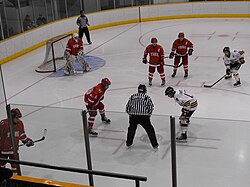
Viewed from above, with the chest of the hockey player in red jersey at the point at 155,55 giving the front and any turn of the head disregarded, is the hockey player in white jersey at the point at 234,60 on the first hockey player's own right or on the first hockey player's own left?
on the first hockey player's own left

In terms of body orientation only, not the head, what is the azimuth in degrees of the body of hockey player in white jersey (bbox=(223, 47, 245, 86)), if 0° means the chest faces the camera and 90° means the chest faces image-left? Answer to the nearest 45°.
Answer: approximately 45°

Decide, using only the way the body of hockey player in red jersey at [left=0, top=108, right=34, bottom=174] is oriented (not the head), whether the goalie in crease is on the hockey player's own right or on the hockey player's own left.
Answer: on the hockey player's own left

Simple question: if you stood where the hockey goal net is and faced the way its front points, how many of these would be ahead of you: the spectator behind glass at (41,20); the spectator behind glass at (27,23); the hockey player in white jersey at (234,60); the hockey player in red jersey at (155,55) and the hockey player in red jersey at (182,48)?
3

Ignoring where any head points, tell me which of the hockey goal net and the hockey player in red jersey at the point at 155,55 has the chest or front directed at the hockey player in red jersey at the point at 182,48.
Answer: the hockey goal net

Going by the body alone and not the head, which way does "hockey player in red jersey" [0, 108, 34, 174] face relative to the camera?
to the viewer's right

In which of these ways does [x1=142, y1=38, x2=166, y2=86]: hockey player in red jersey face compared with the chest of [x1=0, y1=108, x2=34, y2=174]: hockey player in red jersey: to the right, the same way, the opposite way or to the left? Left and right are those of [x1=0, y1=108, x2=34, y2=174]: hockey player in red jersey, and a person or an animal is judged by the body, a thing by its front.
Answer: to the right

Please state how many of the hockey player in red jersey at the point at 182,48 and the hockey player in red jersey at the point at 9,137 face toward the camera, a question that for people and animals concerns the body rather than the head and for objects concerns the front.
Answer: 1

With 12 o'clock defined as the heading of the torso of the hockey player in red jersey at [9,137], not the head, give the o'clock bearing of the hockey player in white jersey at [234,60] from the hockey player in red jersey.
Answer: The hockey player in white jersey is roughly at 11 o'clock from the hockey player in red jersey.

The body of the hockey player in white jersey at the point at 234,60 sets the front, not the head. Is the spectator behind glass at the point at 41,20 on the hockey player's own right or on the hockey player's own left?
on the hockey player's own right
